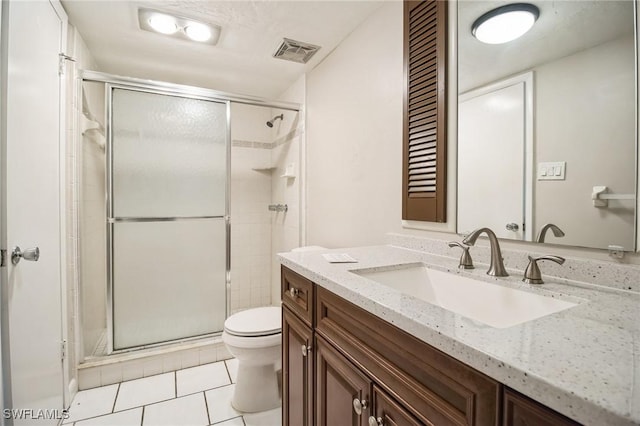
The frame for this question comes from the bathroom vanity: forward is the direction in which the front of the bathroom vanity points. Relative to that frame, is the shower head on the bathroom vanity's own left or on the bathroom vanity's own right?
on the bathroom vanity's own right

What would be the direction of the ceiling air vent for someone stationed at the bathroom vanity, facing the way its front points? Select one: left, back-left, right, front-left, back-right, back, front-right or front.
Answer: right

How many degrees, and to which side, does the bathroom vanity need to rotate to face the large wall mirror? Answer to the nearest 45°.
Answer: approximately 180°

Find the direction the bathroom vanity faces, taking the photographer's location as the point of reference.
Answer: facing the viewer and to the left of the viewer

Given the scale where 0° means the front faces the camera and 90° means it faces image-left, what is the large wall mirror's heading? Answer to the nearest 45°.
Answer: approximately 45°

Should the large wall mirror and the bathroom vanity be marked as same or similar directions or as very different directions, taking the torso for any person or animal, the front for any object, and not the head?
same or similar directions

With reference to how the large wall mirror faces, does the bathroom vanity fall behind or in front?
in front

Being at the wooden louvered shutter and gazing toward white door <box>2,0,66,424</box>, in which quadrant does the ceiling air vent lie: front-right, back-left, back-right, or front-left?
front-right

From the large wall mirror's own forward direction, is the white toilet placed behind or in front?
in front

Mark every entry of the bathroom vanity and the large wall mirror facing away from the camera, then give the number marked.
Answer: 0
